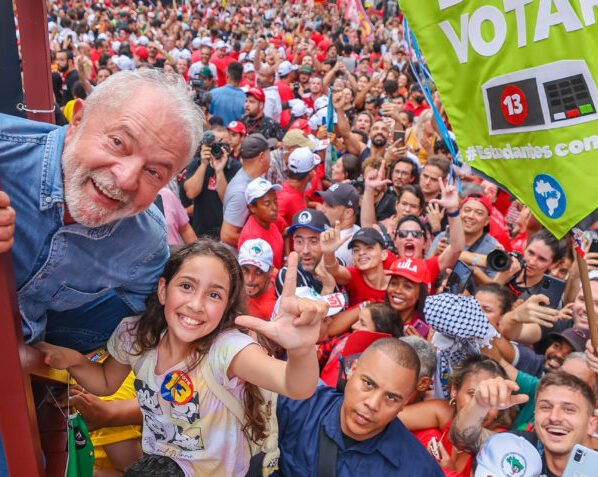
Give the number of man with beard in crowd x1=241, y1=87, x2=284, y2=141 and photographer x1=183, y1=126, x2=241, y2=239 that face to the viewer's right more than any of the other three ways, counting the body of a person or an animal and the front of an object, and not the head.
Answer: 0

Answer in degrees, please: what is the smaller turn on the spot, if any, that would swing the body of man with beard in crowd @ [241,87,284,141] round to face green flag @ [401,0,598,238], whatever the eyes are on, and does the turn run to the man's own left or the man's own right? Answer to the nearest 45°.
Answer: approximately 45° to the man's own left

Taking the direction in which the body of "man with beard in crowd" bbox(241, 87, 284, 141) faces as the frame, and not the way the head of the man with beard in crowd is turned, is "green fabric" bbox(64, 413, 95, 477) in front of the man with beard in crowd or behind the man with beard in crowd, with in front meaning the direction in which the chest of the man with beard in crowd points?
in front

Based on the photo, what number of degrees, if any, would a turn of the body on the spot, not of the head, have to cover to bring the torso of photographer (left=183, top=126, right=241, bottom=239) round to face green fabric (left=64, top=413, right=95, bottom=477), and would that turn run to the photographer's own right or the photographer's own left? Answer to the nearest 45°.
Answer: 0° — they already face it

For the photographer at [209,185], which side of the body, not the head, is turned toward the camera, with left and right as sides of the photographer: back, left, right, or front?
front

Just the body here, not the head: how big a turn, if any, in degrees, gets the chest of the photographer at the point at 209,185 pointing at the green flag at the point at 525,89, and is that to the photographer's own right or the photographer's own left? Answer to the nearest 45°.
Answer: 0° — they already face it

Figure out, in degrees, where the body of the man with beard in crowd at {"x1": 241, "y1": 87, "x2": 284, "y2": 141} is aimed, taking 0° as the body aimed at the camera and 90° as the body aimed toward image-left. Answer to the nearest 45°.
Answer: approximately 45°

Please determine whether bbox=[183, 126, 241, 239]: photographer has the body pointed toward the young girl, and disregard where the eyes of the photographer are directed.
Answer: yes

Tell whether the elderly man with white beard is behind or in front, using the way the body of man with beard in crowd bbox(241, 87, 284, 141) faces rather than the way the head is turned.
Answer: in front

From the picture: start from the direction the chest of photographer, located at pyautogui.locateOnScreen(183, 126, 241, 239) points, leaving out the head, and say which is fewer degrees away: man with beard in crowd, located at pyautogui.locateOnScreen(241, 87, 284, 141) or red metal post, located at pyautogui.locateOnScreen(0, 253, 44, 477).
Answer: the red metal post

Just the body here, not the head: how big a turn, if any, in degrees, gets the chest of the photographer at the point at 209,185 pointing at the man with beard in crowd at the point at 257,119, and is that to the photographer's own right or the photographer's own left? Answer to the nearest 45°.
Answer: approximately 180°

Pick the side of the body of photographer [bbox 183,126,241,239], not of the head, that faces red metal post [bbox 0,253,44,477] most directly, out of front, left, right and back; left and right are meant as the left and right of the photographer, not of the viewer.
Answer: front

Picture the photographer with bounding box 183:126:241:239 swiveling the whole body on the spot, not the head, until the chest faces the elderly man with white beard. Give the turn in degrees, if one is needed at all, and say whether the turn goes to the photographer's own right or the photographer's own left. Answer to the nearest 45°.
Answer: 0° — they already face them
